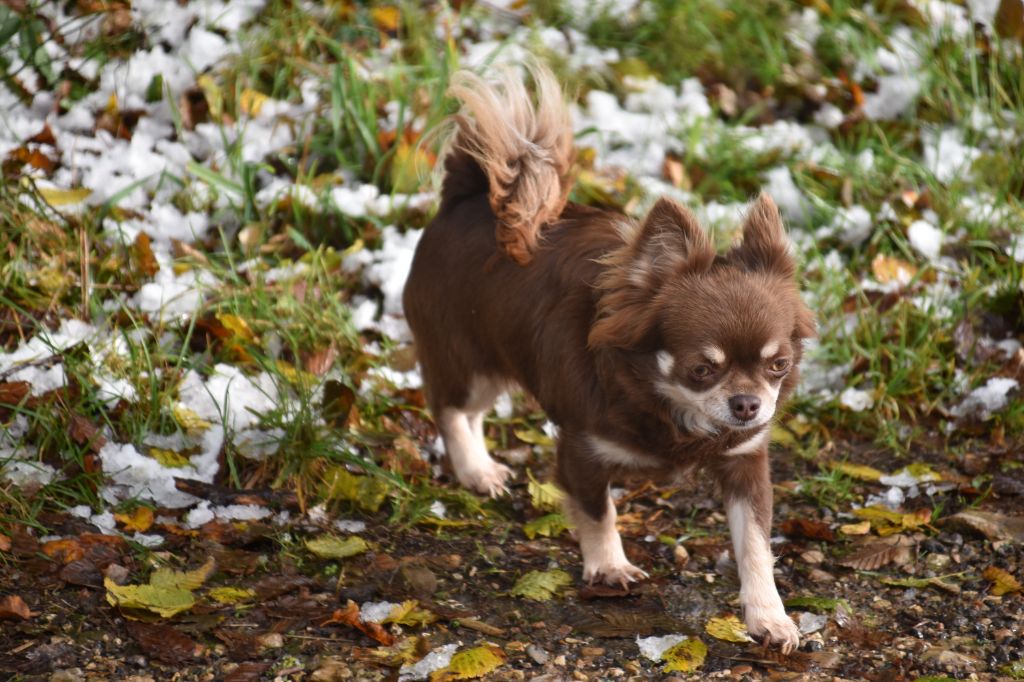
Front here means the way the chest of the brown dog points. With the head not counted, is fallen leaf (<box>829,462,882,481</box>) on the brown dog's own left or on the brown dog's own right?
on the brown dog's own left

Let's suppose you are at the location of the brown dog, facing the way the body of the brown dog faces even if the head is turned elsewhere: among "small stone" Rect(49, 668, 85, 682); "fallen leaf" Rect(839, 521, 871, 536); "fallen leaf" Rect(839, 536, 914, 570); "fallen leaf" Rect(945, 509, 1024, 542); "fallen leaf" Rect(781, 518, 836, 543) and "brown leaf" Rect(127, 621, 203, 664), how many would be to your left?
4

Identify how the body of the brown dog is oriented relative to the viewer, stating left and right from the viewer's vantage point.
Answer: facing the viewer and to the right of the viewer

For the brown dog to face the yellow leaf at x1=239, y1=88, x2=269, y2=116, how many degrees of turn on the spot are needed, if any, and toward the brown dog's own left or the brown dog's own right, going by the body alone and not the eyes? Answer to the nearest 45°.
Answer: approximately 180°

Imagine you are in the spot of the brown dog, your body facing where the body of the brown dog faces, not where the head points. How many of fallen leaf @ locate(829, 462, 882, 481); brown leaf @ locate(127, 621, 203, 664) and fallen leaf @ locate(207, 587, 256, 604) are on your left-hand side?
1

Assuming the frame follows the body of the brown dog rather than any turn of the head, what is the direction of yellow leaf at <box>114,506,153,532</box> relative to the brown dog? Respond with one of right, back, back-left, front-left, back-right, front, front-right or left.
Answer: back-right

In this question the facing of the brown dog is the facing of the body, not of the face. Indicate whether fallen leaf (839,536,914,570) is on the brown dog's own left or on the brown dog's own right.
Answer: on the brown dog's own left

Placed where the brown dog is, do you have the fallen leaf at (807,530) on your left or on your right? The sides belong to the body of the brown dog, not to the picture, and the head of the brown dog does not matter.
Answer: on your left

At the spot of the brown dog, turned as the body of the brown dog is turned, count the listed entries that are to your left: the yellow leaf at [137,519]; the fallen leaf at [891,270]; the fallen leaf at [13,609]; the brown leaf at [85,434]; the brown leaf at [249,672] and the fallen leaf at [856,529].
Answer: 2

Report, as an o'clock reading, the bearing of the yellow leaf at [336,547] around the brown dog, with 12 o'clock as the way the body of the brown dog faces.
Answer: The yellow leaf is roughly at 5 o'clock from the brown dog.

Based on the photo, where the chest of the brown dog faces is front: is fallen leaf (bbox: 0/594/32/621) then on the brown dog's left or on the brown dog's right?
on the brown dog's right

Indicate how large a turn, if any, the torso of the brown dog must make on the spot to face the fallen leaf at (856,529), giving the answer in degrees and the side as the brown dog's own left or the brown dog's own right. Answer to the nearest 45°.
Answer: approximately 90° to the brown dog's own left

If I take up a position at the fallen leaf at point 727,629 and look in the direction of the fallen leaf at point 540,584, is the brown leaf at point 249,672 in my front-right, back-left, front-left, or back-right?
front-left
